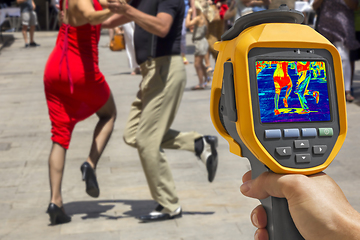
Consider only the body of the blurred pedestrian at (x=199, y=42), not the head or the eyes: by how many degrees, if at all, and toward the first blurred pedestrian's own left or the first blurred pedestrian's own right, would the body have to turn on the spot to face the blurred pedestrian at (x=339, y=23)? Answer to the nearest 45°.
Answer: approximately 135° to the first blurred pedestrian's own left

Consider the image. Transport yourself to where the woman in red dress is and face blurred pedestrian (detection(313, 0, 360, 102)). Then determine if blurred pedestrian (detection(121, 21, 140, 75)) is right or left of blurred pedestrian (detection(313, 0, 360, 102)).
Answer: left

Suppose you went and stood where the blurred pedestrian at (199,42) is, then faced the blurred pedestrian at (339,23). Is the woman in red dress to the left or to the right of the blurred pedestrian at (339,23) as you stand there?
right

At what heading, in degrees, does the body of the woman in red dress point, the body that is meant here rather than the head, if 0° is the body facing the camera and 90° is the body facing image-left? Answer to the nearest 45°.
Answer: approximately 225°

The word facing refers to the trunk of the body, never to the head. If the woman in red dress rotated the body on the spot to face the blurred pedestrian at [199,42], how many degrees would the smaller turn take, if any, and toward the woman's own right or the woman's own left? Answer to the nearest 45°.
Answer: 0° — they already face them

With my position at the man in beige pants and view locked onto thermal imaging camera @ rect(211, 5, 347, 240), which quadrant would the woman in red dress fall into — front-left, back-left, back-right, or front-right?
back-right
